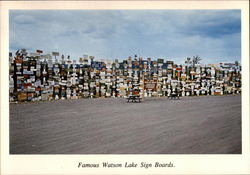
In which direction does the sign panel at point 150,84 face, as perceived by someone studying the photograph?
facing the viewer
